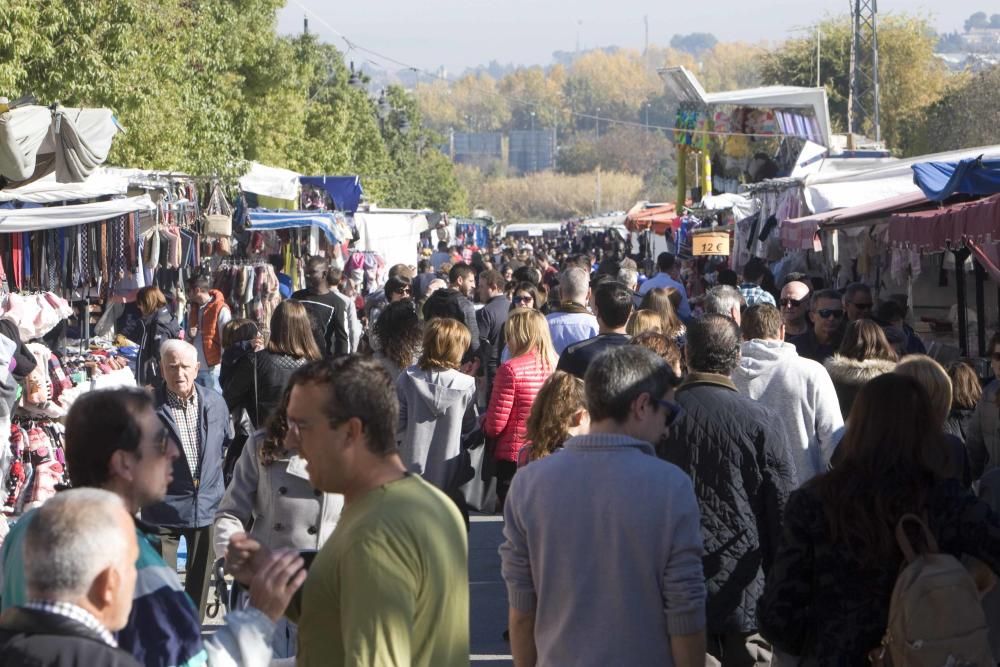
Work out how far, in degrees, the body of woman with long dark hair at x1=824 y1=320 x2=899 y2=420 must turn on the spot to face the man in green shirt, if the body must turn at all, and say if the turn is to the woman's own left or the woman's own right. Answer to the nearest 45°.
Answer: approximately 180°

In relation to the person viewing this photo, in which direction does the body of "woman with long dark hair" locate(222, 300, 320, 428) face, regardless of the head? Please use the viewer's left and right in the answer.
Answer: facing away from the viewer

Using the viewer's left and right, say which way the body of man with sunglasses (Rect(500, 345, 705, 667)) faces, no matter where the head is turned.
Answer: facing away from the viewer

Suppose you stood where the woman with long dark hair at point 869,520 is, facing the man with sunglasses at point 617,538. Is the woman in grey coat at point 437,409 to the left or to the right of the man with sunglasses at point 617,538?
right

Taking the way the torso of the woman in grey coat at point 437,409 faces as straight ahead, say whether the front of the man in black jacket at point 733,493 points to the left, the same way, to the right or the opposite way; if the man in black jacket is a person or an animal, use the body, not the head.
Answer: the same way

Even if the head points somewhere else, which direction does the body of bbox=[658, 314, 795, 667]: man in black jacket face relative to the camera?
away from the camera

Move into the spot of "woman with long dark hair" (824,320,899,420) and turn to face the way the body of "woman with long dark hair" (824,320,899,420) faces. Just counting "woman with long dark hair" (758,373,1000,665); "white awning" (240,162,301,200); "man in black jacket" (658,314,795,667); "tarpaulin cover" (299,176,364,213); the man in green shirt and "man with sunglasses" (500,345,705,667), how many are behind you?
4

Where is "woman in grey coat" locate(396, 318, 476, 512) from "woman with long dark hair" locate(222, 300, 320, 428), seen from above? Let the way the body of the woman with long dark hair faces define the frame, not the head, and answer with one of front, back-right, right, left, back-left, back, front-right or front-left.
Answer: back-right

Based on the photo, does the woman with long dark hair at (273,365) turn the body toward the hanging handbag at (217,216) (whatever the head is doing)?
yes

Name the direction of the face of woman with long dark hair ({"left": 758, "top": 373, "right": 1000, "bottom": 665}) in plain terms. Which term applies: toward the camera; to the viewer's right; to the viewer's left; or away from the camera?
away from the camera

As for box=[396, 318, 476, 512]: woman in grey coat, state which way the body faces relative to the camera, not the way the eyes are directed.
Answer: away from the camera

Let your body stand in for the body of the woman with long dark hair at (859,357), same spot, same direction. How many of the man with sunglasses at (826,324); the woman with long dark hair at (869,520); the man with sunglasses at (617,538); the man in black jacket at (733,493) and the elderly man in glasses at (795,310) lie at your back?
3
